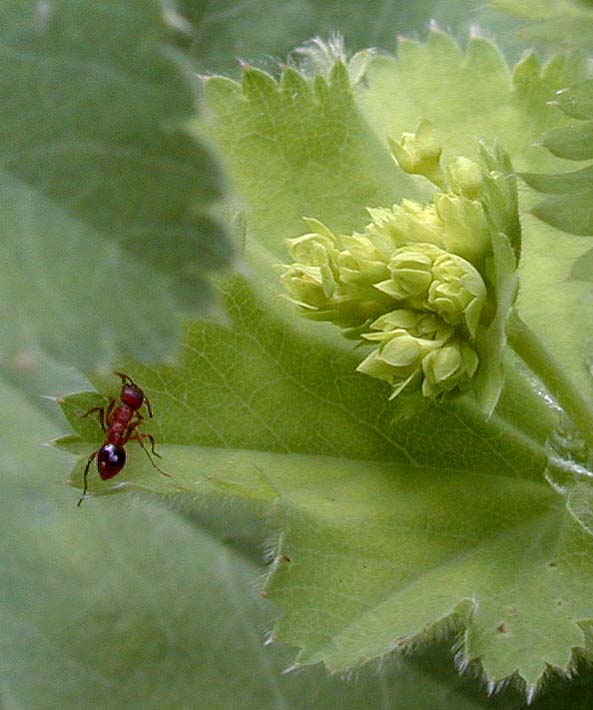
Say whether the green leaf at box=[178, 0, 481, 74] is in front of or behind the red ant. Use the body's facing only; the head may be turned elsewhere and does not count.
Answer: in front

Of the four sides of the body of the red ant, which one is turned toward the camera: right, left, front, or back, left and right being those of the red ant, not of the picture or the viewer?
back

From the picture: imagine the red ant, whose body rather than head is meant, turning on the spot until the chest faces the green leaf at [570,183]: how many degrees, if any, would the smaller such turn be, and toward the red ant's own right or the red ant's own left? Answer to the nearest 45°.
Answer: approximately 90° to the red ant's own right
